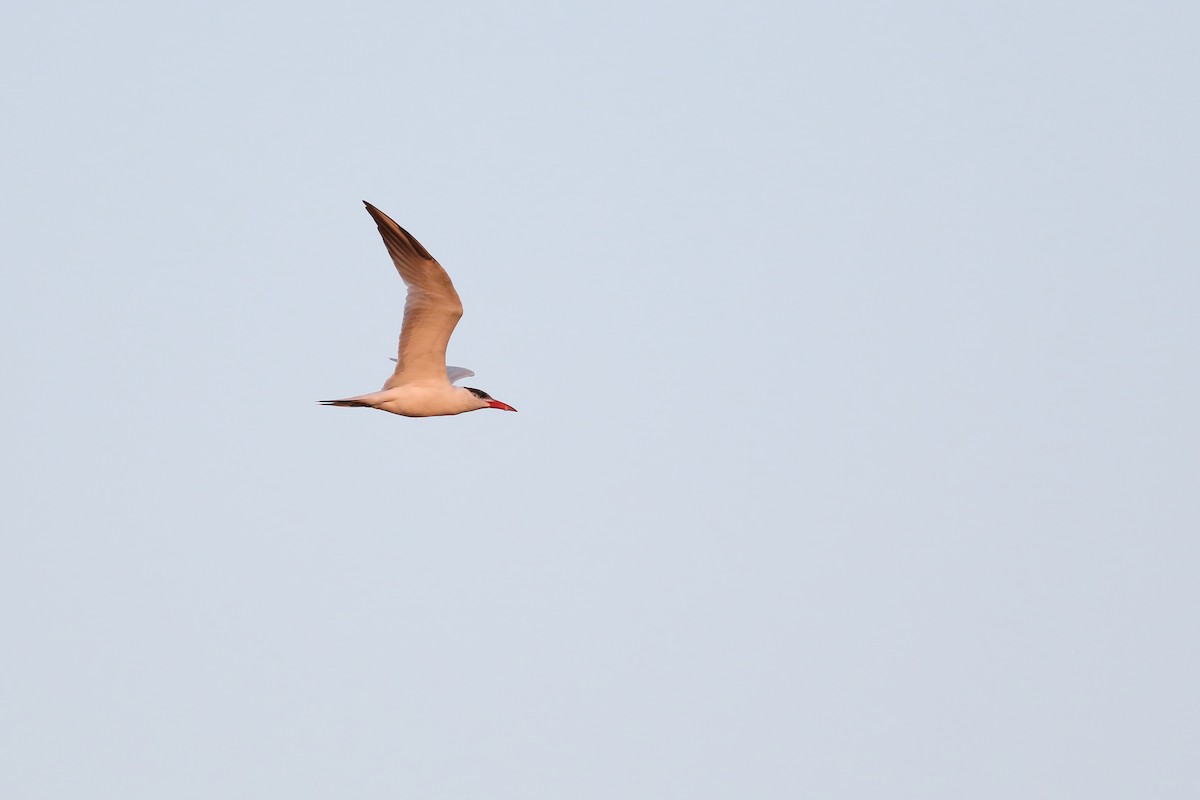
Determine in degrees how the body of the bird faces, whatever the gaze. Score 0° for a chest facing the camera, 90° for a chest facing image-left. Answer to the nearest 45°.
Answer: approximately 270°
